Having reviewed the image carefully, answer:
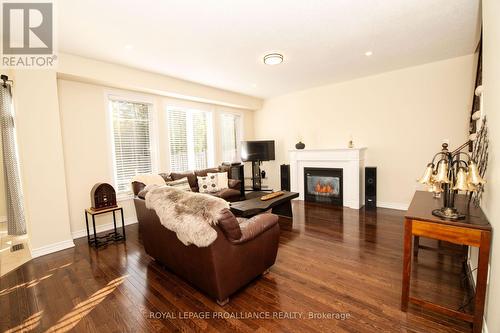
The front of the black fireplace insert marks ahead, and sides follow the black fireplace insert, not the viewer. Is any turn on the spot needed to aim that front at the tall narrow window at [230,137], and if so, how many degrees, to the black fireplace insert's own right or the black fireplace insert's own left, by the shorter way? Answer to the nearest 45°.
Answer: approximately 45° to the black fireplace insert's own right

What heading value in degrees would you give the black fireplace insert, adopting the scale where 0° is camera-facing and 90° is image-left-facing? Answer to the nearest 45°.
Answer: approximately 45°

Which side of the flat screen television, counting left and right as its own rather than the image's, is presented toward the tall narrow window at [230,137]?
right

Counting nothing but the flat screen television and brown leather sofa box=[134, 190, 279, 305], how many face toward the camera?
1

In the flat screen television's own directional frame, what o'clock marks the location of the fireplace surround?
The fireplace surround is roughly at 10 o'clock from the flat screen television.

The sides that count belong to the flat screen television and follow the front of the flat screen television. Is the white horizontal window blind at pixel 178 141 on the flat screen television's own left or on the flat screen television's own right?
on the flat screen television's own right

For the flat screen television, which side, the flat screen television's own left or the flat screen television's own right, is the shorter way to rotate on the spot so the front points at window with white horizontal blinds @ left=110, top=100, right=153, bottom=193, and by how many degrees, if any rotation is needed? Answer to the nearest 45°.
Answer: approximately 45° to the flat screen television's own right

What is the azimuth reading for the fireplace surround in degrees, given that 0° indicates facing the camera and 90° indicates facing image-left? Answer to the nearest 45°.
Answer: approximately 45°

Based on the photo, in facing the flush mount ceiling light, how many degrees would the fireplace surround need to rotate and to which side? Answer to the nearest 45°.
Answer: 0° — it already faces it

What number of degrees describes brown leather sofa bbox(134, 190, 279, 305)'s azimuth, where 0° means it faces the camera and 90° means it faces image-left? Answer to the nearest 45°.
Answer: approximately 225°
